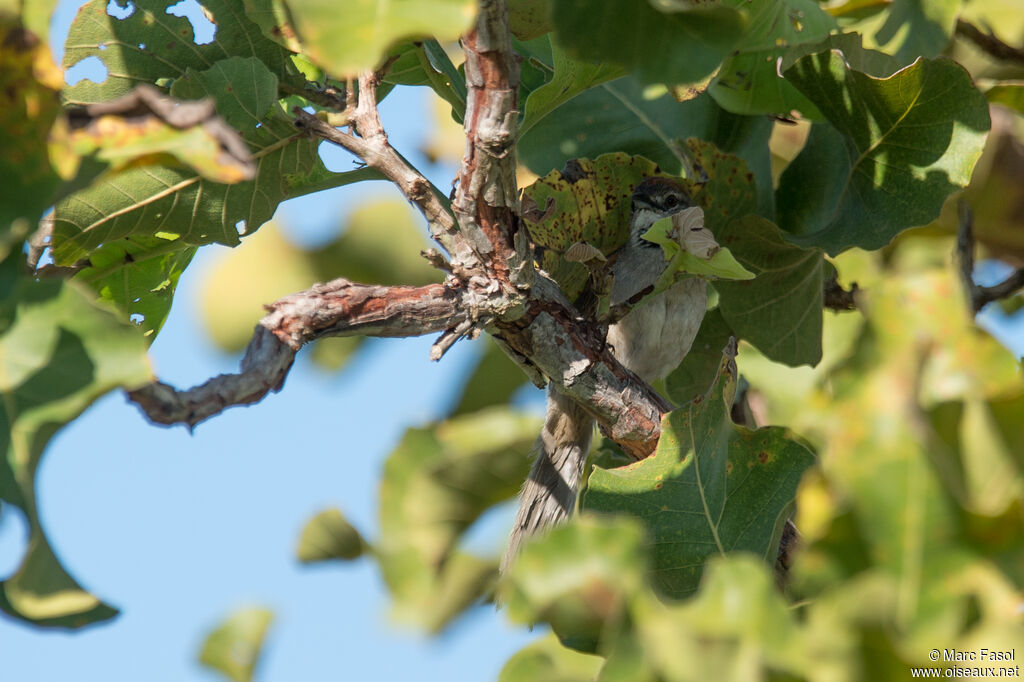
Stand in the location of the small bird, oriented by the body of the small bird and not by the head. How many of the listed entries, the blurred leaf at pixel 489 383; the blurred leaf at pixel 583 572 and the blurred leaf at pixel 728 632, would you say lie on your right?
2

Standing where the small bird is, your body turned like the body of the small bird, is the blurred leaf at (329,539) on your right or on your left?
on your right

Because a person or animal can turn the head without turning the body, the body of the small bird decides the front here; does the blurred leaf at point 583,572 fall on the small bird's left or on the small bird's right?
on the small bird's right
